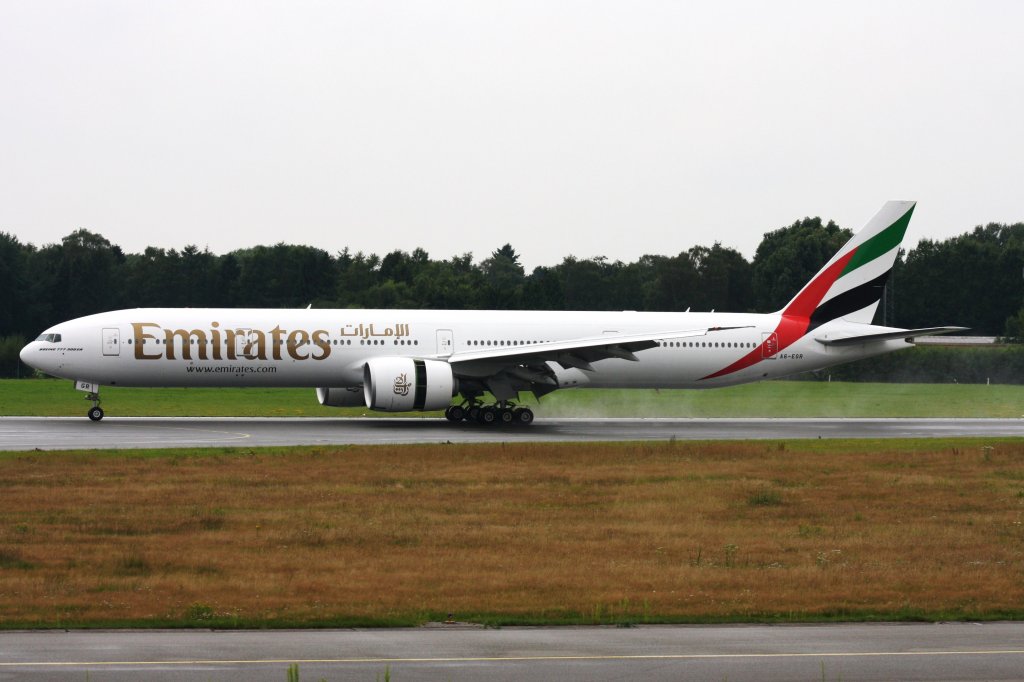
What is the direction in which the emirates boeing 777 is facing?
to the viewer's left
